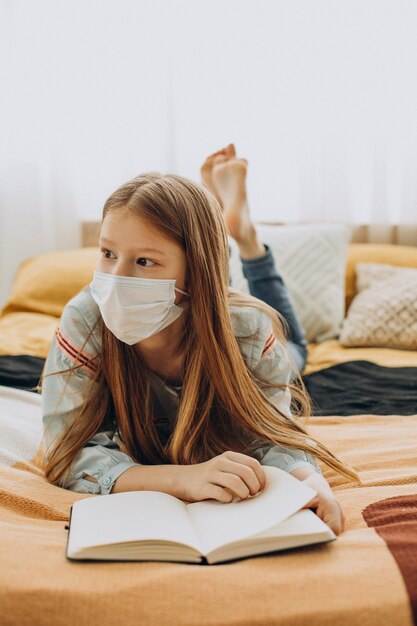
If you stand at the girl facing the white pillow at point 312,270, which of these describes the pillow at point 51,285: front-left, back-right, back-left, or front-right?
front-left

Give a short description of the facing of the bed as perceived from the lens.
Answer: facing the viewer
